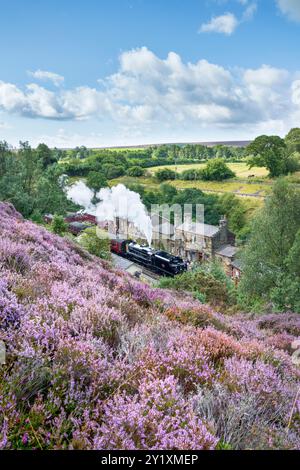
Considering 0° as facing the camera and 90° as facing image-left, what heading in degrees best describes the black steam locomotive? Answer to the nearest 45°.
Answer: approximately 315°
